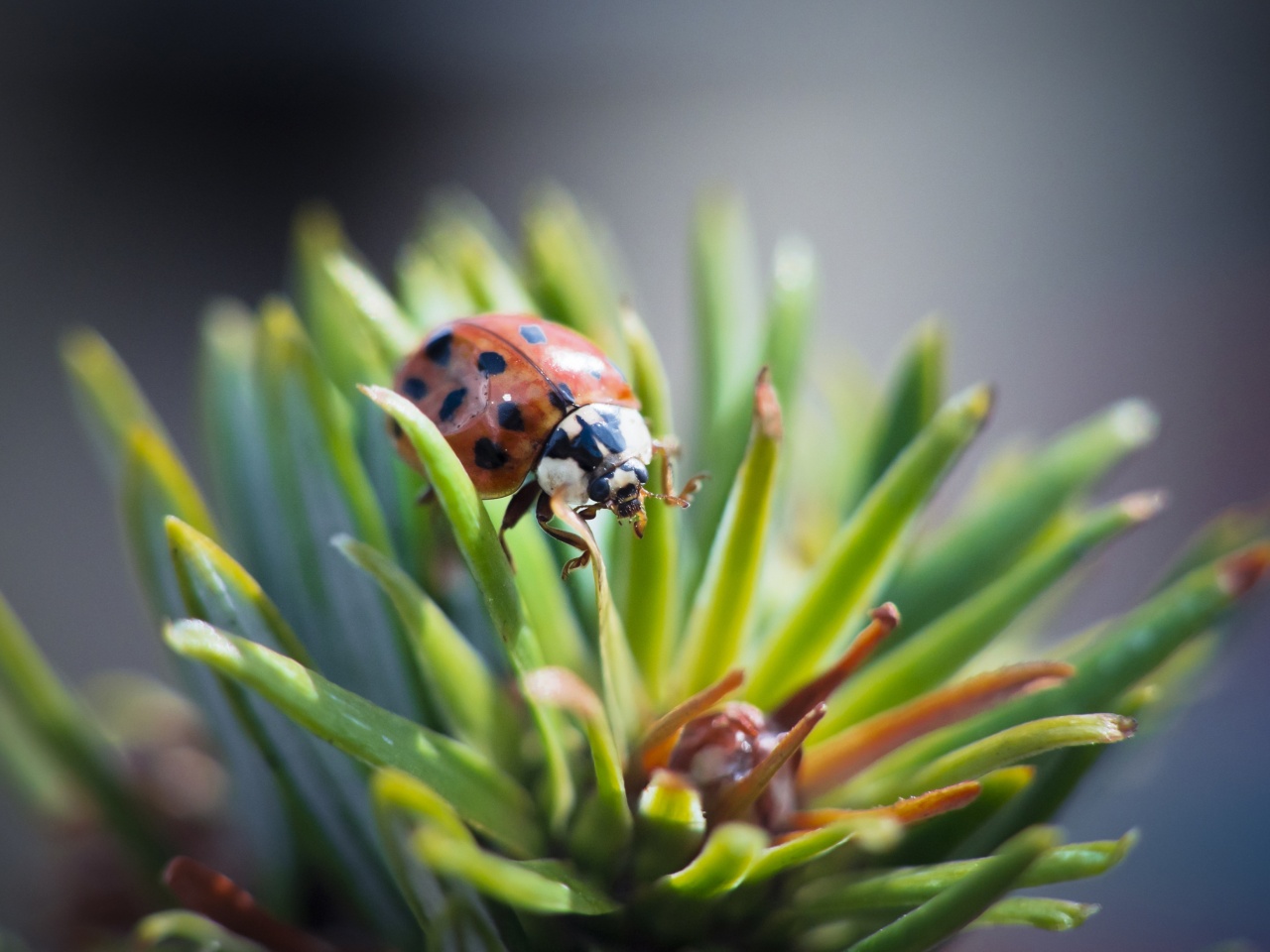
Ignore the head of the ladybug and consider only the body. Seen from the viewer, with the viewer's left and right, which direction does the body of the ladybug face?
facing the viewer and to the right of the viewer
